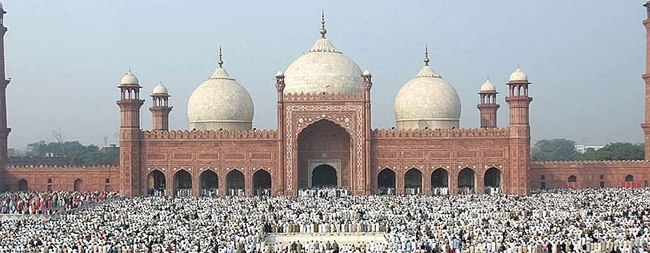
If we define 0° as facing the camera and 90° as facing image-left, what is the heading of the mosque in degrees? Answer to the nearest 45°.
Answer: approximately 0°
